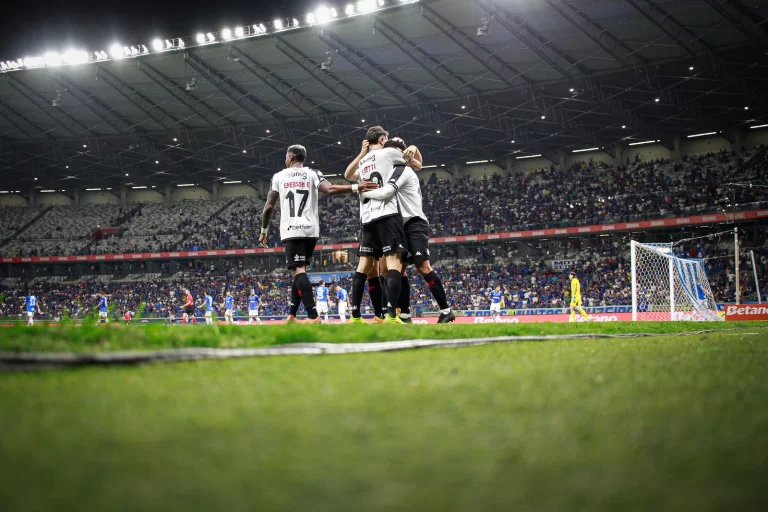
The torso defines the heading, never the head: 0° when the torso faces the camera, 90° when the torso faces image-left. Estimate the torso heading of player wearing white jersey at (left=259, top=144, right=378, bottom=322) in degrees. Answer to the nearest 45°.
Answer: approximately 180°

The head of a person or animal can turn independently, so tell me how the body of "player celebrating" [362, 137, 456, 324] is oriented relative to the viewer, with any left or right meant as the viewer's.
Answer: facing to the left of the viewer

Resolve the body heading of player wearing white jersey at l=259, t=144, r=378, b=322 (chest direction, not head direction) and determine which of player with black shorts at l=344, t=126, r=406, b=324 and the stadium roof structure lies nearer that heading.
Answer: the stadium roof structure

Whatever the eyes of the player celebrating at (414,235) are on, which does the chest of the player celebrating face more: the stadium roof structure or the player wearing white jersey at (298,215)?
the player wearing white jersey

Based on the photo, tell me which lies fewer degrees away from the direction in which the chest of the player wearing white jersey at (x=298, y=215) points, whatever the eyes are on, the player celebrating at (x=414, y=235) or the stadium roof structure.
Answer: the stadium roof structure

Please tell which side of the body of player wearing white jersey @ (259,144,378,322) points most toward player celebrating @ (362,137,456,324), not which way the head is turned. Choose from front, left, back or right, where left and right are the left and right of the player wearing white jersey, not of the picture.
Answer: right
